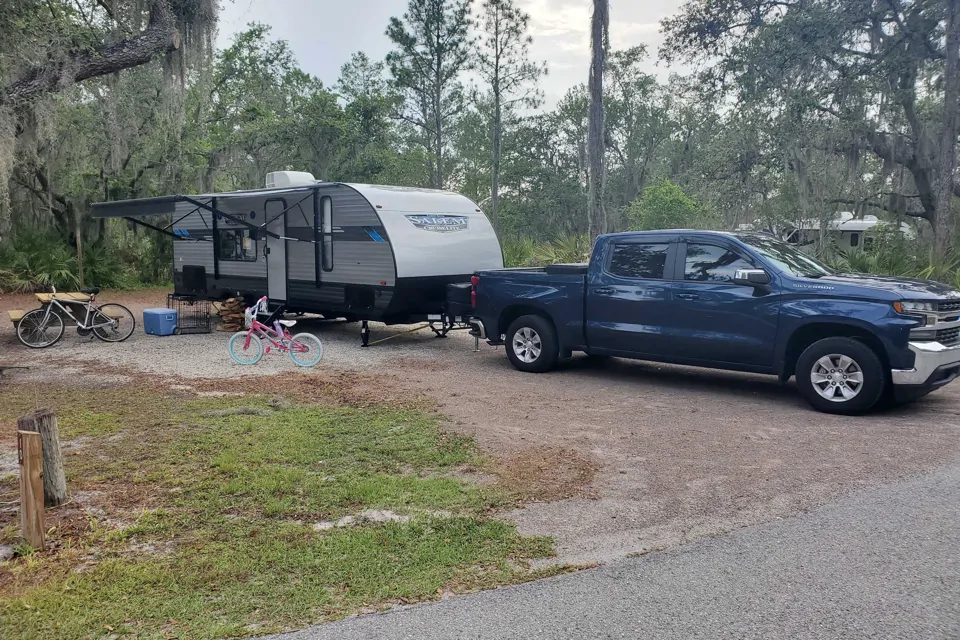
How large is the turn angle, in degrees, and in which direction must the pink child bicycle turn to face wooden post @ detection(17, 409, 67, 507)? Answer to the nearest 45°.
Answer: approximately 90° to its left

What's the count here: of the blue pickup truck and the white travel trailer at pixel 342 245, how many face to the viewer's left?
0

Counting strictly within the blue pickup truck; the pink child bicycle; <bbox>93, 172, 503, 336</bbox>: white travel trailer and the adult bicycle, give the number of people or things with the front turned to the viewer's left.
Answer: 2

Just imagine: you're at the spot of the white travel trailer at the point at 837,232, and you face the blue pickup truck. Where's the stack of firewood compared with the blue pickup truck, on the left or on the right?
right

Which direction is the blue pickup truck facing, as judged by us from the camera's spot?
facing the viewer and to the right of the viewer

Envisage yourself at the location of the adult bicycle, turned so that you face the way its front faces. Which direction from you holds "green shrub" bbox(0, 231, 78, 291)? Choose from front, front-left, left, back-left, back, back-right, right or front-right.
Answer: right

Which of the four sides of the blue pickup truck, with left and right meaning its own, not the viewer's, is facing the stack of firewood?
back

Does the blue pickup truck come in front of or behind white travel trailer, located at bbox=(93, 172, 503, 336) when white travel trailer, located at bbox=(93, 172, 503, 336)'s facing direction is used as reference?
in front

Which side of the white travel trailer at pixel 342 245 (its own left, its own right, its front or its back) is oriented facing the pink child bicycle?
right

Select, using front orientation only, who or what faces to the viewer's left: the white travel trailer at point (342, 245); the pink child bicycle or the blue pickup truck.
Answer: the pink child bicycle

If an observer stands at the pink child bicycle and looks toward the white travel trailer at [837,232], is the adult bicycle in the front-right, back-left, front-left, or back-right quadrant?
back-left

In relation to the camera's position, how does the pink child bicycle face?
facing to the left of the viewer

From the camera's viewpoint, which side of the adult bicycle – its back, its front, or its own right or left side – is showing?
left

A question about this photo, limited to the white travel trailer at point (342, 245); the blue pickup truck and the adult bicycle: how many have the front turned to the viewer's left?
1

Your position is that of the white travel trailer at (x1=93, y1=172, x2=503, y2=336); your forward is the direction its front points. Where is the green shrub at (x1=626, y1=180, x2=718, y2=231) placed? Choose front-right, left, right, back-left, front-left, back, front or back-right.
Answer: left

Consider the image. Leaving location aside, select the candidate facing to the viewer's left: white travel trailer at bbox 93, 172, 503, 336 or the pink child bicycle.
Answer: the pink child bicycle
